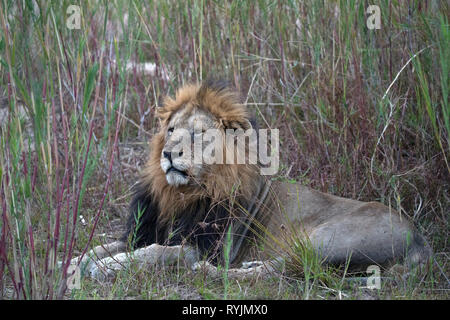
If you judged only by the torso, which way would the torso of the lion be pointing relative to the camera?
to the viewer's left
